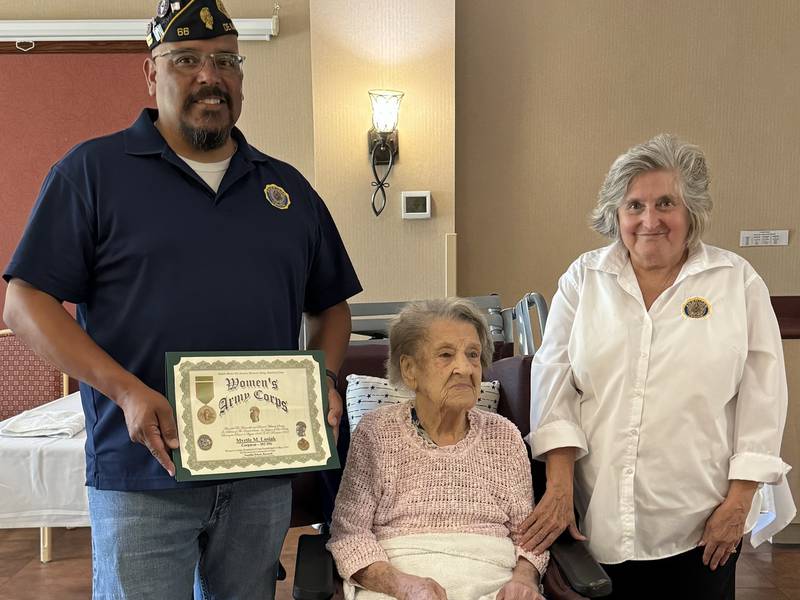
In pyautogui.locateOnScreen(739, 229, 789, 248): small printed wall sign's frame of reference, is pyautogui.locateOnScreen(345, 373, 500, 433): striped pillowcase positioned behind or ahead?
ahead

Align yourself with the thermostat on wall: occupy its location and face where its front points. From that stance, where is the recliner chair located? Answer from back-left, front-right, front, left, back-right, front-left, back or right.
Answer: front

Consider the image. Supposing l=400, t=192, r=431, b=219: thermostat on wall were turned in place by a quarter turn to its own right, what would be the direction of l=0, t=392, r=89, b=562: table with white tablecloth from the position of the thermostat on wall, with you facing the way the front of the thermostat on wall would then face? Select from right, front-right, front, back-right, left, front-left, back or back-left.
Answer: front-left

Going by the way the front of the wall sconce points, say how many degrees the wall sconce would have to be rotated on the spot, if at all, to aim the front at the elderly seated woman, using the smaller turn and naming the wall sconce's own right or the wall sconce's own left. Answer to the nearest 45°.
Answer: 0° — it already faces them

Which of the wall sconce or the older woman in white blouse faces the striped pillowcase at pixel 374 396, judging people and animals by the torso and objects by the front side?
the wall sconce

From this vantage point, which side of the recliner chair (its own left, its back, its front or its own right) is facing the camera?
front

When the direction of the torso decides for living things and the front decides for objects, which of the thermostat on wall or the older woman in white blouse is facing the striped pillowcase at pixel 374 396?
the thermostat on wall

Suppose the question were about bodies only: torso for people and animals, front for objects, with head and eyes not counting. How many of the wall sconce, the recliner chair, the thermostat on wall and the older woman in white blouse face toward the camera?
4

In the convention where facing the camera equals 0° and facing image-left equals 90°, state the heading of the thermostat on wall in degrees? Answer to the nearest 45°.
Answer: approximately 0°

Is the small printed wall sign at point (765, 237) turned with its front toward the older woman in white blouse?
yes

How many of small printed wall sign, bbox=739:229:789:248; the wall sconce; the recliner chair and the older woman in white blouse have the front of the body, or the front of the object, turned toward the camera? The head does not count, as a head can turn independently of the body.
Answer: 4

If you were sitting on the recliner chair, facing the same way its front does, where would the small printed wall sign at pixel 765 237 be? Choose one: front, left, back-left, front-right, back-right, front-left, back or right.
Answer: back-left

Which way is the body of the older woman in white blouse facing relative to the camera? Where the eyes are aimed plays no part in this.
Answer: toward the camera

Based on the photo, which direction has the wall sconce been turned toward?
toward the camera
